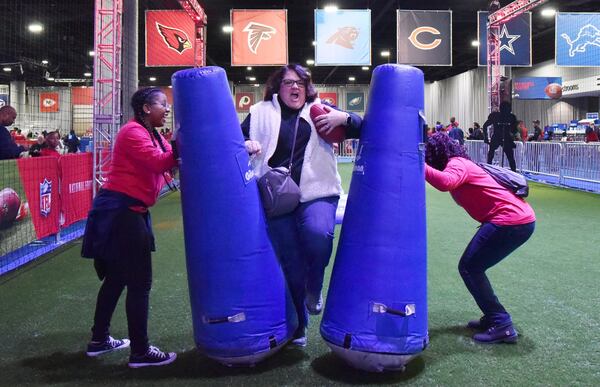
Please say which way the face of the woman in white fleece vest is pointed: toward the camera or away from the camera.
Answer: toward the camera

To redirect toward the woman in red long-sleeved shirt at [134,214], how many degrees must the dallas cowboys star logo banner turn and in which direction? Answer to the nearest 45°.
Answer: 0° — it already faces them

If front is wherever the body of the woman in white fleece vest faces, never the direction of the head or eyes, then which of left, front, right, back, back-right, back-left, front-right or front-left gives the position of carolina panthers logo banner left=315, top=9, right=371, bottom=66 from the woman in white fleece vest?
back

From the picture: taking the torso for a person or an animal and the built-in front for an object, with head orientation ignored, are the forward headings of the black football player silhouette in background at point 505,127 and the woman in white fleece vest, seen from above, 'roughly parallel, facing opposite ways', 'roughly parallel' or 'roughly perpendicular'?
roughly parallel

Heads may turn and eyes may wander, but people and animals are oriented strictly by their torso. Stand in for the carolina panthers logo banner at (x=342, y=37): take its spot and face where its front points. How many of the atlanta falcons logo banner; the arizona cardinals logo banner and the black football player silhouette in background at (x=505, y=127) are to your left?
1

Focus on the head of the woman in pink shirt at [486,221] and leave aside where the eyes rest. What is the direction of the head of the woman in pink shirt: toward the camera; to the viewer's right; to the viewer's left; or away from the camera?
to the viewer's left

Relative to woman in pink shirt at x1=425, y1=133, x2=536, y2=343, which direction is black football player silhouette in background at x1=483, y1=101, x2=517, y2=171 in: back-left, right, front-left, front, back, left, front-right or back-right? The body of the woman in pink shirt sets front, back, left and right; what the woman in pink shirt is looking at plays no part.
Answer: right

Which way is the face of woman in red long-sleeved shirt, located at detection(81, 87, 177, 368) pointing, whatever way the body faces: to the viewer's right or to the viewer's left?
to the viewer's right

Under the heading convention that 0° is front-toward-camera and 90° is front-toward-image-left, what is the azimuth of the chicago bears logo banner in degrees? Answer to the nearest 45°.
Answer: approximately 0°

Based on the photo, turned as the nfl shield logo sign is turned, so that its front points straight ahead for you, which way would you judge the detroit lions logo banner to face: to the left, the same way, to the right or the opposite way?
to the right

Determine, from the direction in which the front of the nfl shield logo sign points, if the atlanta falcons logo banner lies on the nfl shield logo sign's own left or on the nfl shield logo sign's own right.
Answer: on the nfl shield logo sign's own left

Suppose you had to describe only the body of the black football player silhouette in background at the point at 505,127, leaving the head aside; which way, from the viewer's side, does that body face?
toward the camera

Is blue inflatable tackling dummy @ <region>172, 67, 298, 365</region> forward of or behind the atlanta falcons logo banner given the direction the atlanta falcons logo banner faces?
forward

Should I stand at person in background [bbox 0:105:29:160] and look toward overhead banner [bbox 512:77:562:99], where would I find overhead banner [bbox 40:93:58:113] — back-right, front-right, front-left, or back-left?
front-left

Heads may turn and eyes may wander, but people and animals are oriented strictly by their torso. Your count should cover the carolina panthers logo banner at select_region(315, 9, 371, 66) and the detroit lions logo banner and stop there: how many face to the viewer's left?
0
